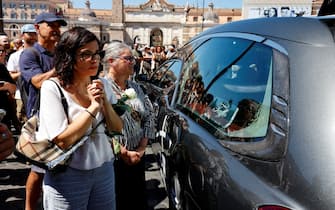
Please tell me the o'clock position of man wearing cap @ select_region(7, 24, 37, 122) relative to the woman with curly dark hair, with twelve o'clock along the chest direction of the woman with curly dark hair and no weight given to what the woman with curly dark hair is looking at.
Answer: The man wearing cap is roughly at 7 o'clock from the woman with curly dark hair.

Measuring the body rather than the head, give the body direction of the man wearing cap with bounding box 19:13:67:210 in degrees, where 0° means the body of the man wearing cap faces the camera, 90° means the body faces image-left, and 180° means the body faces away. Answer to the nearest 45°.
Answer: approximately 315°

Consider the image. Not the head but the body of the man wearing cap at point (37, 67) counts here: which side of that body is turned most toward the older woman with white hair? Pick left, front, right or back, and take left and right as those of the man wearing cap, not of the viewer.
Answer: front

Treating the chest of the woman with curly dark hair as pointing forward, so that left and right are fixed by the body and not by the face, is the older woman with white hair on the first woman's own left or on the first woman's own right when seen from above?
on the first woman's own left

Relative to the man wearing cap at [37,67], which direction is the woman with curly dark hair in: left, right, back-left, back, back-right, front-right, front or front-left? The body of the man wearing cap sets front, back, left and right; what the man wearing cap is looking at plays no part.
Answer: front-right

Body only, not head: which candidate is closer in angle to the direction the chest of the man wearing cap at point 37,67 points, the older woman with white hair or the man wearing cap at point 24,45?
the older woman with white hair

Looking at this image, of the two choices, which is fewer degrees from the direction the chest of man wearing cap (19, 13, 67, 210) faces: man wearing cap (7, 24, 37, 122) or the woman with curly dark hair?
the woman with curly dark hair

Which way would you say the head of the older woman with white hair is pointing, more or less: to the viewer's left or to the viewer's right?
to the viewer's right

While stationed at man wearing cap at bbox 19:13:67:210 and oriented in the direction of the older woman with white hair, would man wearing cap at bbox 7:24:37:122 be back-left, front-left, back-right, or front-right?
back-left

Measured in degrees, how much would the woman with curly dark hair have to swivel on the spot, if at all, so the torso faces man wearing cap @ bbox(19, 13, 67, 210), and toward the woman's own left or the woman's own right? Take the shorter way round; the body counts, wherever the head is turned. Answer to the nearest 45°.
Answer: approximately 135° to the woman's own left

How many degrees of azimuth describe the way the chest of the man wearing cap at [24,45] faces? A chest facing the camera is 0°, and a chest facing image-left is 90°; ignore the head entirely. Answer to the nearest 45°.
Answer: approximately 315°

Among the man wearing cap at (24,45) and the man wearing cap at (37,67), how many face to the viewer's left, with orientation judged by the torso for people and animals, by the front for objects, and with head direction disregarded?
0
